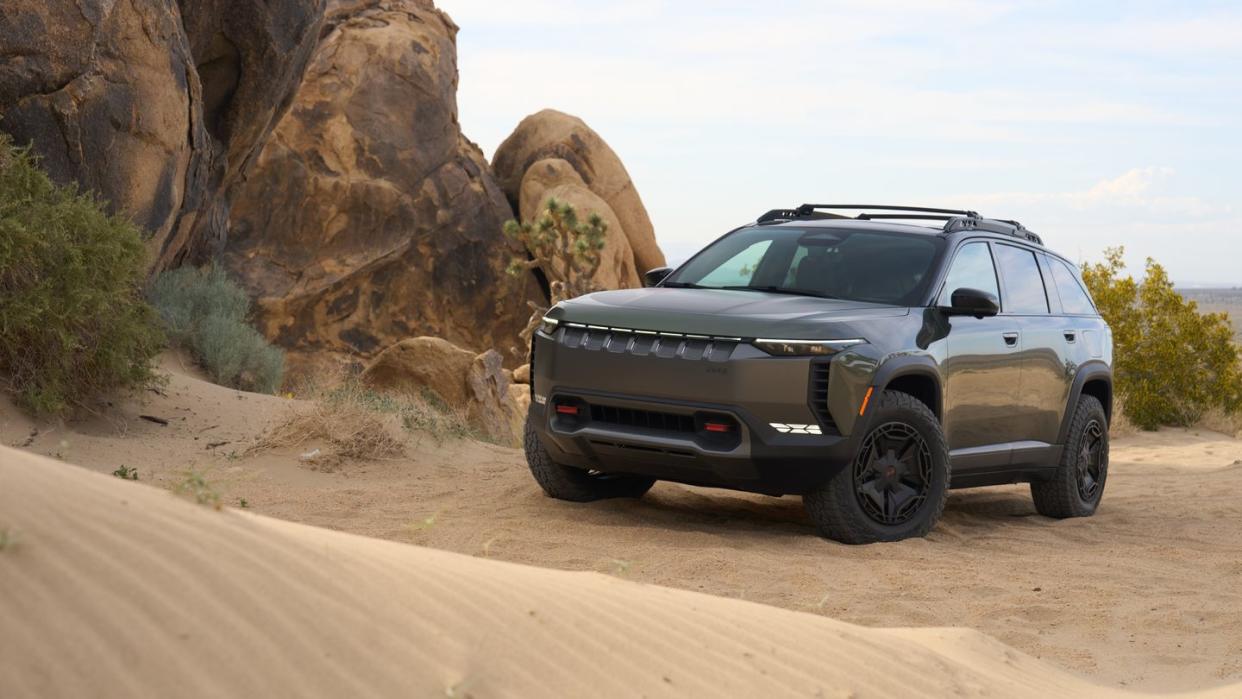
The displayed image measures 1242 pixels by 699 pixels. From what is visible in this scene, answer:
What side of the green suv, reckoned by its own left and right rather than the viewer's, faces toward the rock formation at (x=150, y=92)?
right

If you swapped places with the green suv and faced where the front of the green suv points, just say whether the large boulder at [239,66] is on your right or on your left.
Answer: on your right

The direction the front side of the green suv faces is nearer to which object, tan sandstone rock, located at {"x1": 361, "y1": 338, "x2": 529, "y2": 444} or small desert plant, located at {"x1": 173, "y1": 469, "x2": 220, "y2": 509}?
the small desert plant

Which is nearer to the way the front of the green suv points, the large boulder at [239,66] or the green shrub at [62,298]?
the green shrub

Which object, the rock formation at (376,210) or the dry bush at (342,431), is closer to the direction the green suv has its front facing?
the dry bush

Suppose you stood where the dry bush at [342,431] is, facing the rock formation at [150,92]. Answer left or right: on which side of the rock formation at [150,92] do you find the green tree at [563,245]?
right

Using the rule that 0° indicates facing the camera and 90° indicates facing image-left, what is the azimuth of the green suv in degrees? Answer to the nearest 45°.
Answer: approximately 45°

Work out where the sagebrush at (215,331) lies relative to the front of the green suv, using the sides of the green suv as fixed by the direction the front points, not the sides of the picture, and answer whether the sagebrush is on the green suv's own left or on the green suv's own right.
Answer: on the green suv's own right

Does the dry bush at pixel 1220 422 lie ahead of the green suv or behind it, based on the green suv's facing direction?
behind

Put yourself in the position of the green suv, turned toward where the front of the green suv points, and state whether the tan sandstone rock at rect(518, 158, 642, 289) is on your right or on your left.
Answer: on your right

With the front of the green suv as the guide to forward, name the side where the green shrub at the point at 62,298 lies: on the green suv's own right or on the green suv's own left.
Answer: on the green suv's own right
